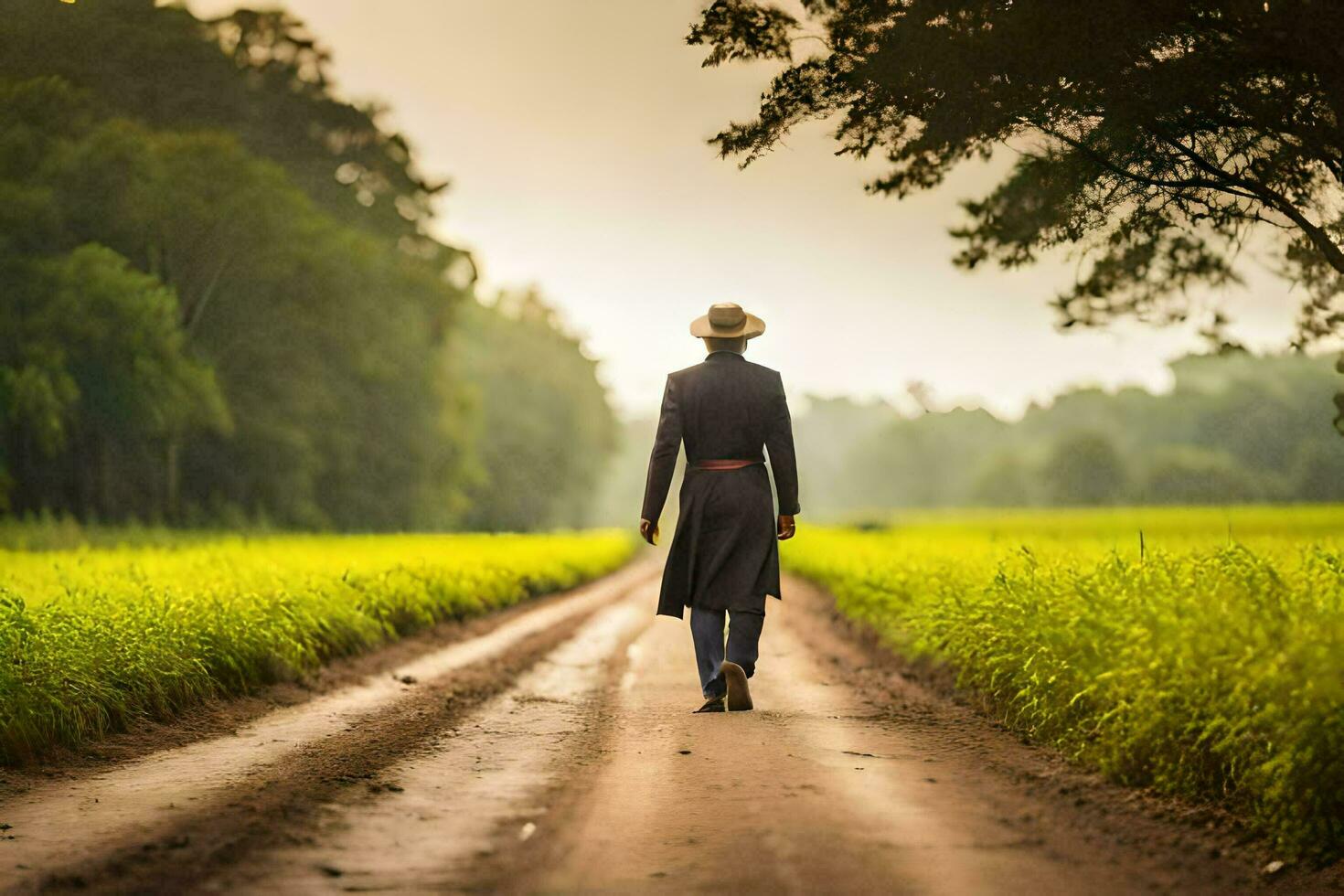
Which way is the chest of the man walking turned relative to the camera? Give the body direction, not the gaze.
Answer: away from the camera

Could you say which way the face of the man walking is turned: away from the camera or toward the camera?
away from the camera
